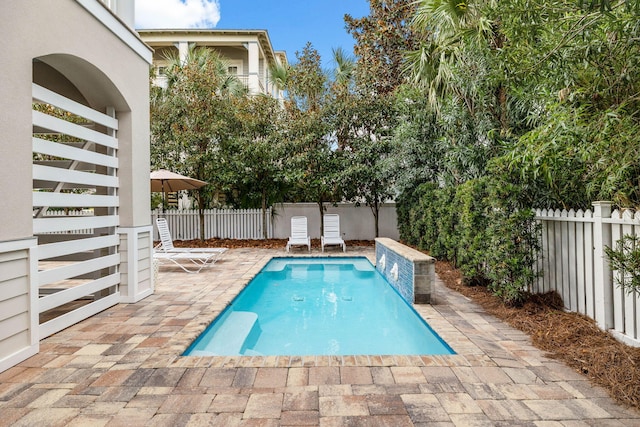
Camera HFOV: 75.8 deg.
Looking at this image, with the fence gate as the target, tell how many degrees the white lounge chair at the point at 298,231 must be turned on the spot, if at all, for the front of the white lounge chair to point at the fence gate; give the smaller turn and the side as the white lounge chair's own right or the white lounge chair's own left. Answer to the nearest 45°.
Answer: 0° — it already faces it

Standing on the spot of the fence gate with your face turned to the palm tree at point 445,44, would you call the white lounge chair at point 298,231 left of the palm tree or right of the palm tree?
left

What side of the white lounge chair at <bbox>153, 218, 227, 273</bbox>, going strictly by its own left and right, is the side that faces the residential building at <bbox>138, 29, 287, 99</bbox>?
left

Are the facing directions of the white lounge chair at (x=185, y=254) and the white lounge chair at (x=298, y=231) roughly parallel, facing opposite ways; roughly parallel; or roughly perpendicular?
roughly perpendicular

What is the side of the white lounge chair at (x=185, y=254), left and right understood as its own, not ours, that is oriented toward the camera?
right

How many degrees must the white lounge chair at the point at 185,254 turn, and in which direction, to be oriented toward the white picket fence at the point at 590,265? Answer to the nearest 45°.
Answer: approximately 45° to its right

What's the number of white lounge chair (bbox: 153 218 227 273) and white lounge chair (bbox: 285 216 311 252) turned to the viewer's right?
1

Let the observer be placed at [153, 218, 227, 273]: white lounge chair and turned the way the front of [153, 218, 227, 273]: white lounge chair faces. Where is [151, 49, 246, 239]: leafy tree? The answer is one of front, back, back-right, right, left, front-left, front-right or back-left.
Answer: left

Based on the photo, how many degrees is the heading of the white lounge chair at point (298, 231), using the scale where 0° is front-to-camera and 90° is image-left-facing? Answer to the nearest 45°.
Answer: approximately 0°

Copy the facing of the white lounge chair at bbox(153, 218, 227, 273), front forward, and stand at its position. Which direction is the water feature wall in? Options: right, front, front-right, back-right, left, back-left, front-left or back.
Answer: front-right

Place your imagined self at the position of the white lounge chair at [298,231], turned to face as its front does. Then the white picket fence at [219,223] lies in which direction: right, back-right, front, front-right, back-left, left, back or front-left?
back-right

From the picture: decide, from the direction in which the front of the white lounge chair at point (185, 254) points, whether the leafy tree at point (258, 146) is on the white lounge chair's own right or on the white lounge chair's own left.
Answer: on the white lounge chair's own left

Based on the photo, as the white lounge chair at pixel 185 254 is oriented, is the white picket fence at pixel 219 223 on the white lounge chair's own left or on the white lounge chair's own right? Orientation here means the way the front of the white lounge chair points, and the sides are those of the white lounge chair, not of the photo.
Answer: on the white lounge chair's own left
